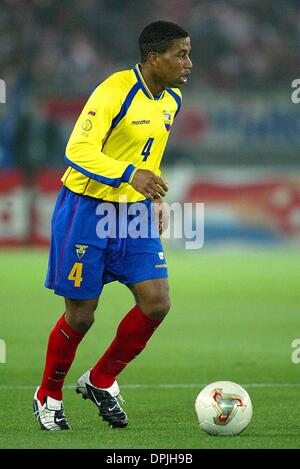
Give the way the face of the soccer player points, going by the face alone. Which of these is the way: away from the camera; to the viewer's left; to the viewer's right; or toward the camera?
to the viewer's right
